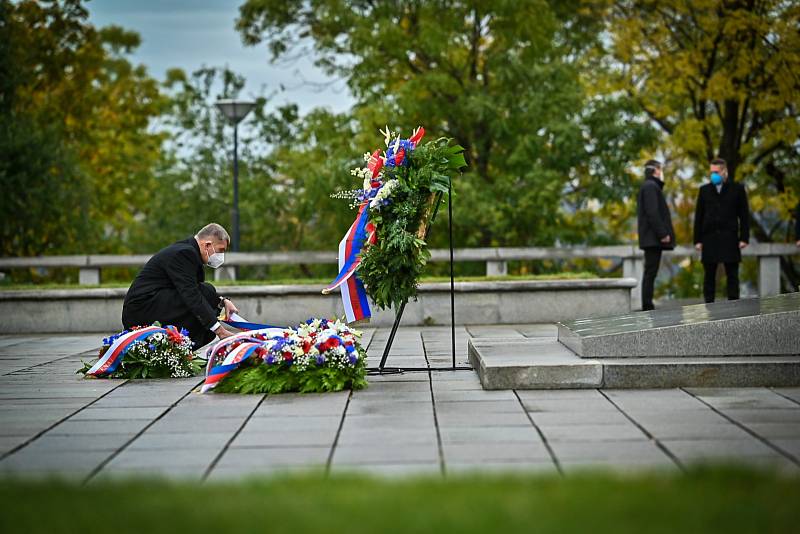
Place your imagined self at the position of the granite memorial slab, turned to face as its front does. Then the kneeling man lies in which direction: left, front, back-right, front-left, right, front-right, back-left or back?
front

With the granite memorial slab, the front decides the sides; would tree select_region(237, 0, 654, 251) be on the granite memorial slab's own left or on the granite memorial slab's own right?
on the granite memorial slab's own right

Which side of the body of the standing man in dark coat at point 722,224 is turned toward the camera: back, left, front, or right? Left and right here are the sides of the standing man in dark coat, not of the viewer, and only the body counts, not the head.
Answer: front

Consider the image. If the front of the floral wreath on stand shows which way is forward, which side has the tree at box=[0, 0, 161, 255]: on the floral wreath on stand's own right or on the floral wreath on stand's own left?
on the floral wreath on stand's own right

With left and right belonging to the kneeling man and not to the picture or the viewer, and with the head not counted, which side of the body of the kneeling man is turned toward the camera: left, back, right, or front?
right

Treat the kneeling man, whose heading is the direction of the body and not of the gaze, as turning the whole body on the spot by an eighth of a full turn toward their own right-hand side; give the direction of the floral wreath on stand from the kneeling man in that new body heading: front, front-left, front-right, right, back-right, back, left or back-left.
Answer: front

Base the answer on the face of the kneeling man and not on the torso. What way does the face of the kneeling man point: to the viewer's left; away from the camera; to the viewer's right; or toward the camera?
to the viewer's right

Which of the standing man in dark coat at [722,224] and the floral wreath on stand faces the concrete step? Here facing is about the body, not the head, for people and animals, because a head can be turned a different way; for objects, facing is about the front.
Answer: the standing man in dark coat

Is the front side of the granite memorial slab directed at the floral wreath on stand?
yes

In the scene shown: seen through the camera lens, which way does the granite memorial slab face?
facing to the left of the viewer

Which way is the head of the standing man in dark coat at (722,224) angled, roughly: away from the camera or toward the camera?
toward the camera

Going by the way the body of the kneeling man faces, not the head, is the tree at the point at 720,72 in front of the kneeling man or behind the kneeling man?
in front

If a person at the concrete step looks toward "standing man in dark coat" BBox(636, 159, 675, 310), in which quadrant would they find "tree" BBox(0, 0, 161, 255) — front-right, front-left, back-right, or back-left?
front-left

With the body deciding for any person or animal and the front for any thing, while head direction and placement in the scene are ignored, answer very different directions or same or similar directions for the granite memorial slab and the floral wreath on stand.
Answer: same or similar directions
